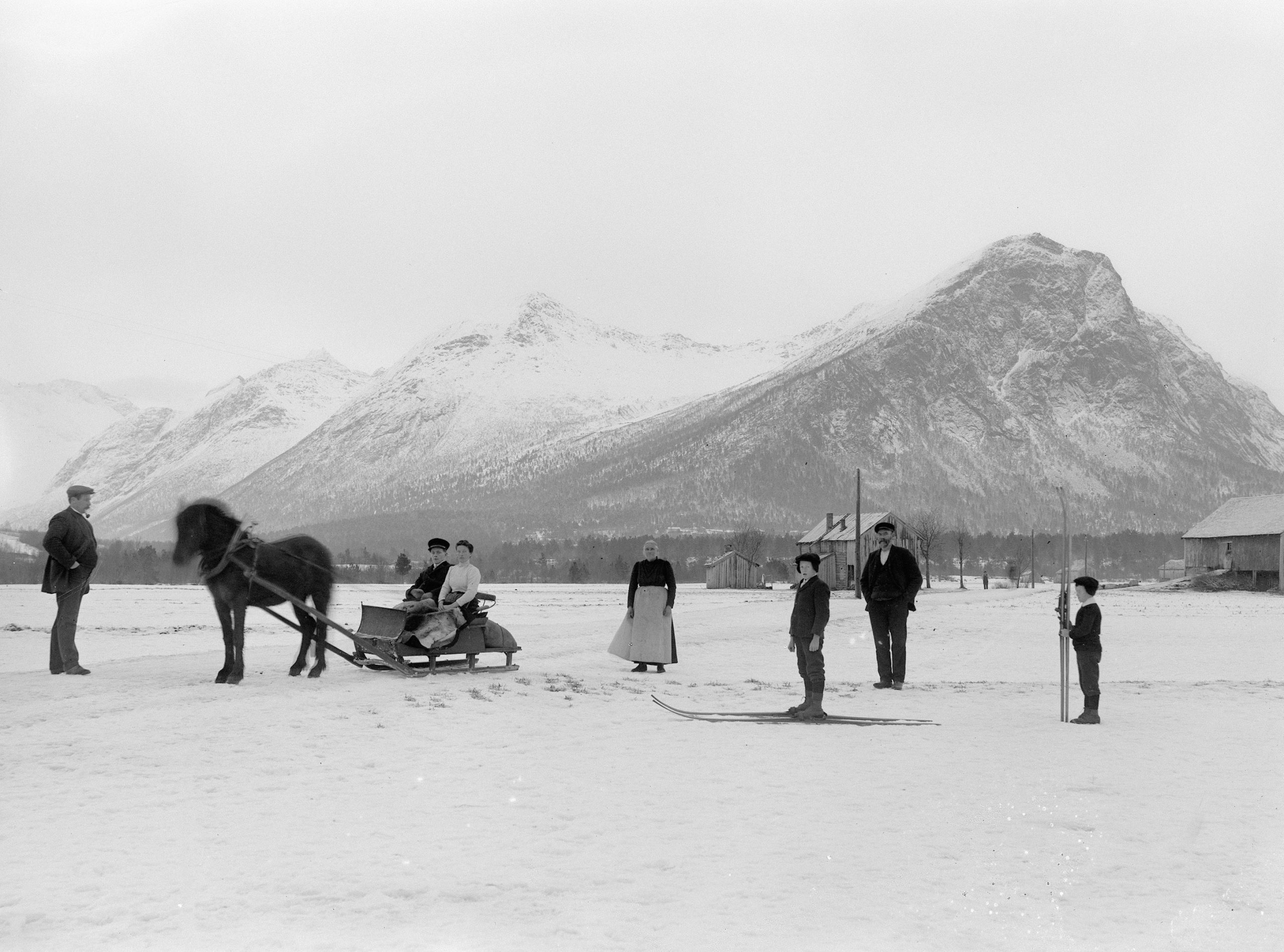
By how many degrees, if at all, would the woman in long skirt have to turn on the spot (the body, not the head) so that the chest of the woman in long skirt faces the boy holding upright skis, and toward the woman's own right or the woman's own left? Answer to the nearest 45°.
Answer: approximately 45° to the woman's own left

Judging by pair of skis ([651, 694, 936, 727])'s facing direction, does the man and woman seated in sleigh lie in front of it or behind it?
in front

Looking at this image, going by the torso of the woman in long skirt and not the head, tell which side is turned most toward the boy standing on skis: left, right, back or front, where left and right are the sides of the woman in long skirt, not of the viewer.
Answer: front

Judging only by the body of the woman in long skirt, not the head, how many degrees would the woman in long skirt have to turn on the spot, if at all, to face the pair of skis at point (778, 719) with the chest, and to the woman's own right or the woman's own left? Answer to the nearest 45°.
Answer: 0° — they already face it

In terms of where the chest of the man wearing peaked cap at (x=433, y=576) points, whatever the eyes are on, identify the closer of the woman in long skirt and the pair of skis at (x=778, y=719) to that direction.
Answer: the pair of skis

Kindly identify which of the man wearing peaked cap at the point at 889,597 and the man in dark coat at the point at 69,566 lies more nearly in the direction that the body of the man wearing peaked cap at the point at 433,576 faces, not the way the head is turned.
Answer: the man in dark coat

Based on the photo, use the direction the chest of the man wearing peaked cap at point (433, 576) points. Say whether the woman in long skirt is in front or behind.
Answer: behind

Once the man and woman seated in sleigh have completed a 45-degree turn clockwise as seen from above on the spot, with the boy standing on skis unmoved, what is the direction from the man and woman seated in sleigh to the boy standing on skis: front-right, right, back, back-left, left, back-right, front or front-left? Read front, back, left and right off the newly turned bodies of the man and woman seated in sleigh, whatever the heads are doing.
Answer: back-left
